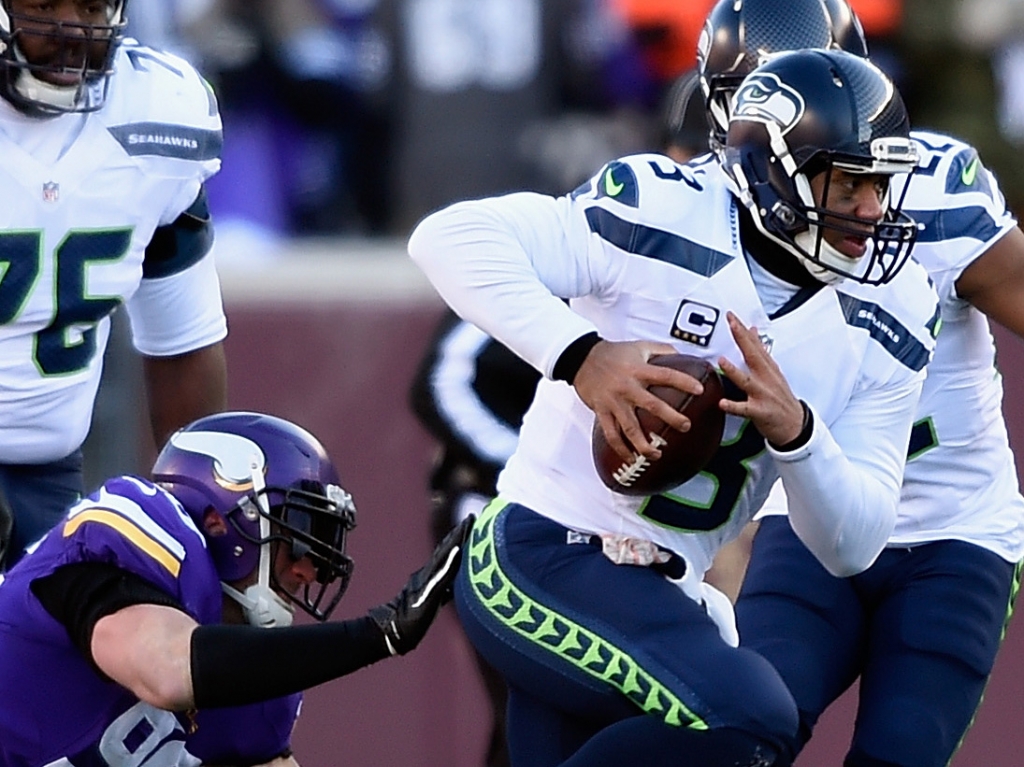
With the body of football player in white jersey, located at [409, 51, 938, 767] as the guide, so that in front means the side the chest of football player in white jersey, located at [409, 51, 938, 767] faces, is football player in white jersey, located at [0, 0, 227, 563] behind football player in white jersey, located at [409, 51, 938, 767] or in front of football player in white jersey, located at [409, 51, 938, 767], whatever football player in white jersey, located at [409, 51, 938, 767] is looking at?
behind

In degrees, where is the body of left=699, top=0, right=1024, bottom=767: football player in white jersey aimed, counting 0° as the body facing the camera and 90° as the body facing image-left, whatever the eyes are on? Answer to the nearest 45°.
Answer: approximately 0°

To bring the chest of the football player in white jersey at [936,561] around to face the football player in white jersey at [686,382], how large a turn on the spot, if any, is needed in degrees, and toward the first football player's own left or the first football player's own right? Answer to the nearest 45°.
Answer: approximately 45° to the first football player's own right

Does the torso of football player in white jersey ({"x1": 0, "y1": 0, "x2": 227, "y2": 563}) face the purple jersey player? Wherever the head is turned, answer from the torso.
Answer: yes

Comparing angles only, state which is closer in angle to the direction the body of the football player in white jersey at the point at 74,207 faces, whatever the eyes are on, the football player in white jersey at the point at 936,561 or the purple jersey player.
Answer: the purple jersey player

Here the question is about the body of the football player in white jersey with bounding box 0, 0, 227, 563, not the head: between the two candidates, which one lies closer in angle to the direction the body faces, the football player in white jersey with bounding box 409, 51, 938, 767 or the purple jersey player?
the purple jersey player

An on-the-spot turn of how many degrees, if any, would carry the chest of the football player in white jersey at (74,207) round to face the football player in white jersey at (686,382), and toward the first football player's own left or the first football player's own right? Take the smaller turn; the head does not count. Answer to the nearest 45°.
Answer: approximately 45° to the first football player's own left

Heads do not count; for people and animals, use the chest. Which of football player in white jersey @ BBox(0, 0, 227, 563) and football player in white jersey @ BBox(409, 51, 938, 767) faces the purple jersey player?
football player in white jersey @ BBox(0, 0, 227, 563)

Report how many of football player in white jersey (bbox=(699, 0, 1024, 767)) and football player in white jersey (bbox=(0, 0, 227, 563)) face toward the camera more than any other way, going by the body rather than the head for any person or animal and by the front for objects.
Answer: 2
